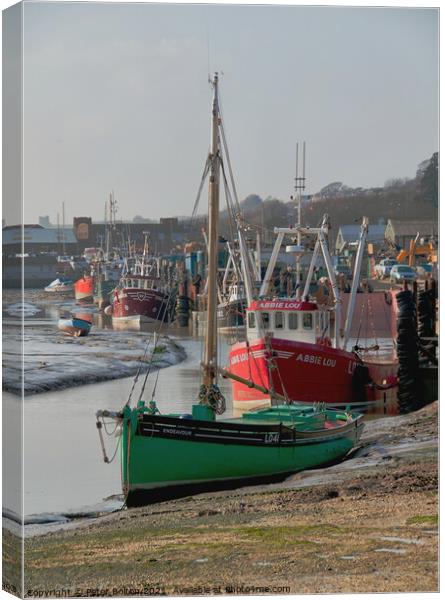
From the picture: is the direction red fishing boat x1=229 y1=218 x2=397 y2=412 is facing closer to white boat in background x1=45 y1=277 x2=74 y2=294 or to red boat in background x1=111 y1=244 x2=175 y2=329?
the white boat in background

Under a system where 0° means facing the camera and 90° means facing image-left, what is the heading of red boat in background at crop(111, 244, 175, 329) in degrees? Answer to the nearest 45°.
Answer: approximately 0°
